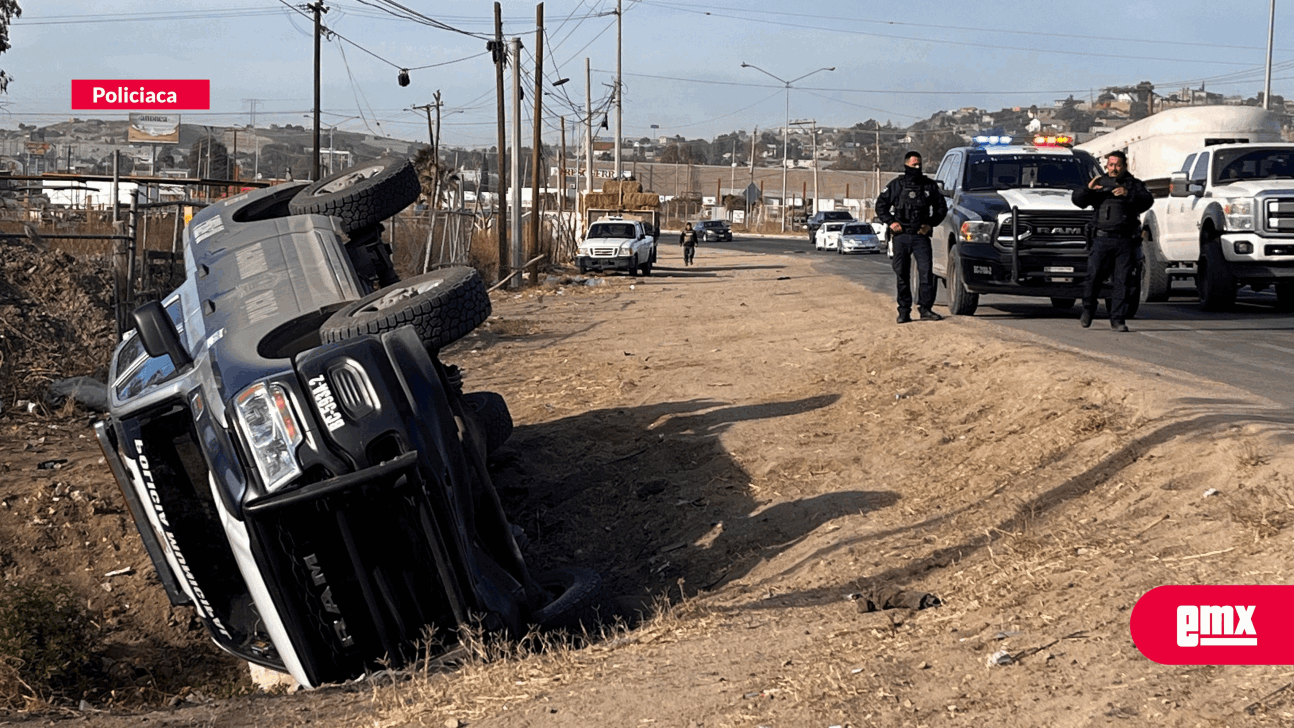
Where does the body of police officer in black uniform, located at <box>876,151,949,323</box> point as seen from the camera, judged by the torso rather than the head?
toward the camera

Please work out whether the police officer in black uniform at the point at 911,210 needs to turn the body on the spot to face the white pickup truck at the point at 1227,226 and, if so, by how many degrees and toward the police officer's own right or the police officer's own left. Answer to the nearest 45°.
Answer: approximately 135° to the police officer's own left

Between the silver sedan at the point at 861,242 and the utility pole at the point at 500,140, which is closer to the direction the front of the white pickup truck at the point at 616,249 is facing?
the utility pole

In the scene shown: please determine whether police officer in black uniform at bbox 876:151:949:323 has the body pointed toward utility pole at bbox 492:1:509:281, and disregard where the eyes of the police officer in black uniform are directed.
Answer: no

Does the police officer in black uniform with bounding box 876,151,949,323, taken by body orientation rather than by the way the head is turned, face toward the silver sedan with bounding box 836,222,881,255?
no

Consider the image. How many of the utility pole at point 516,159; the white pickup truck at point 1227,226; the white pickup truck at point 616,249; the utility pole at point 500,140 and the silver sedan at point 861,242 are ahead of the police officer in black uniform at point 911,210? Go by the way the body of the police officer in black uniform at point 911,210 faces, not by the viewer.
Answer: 0

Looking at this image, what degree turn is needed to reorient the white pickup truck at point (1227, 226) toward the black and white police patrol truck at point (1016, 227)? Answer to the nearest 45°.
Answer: approximately 90° to its right

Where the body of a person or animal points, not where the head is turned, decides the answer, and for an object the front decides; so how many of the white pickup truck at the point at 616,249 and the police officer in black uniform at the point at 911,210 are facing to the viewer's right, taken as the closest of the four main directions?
0

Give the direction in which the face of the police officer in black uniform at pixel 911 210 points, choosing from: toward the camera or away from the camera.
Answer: toward the camera

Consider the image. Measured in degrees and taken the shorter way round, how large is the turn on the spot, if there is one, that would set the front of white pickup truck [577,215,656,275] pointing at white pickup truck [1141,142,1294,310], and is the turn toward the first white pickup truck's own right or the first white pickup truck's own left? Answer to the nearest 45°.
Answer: approximately 45° to the first white pickup truck's own left

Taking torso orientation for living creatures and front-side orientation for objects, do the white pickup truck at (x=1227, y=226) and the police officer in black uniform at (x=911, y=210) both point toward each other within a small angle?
no

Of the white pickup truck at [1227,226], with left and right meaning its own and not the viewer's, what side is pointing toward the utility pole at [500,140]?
back

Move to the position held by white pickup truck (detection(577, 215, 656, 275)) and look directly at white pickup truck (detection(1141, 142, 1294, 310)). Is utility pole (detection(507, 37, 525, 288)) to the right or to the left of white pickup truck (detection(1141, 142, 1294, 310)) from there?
right

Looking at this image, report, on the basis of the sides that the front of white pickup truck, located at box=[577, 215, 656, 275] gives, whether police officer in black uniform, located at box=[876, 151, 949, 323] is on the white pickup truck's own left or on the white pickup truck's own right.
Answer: on the white pickup truck's own left

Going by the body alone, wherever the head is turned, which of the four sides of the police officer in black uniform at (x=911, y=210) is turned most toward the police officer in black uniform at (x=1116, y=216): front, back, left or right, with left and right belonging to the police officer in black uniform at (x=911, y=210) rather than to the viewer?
left

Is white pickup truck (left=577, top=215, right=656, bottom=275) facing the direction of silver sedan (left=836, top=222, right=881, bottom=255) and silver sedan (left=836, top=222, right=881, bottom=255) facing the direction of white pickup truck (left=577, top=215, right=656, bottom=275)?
no

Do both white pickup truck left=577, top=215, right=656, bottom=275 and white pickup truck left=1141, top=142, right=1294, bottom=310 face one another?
no

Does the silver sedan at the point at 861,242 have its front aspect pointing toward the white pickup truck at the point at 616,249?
no
